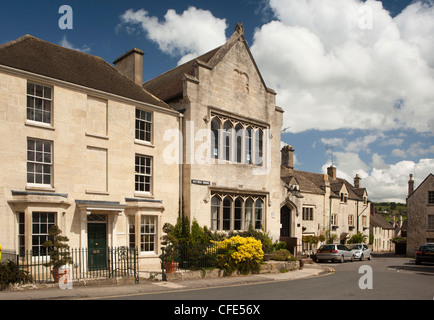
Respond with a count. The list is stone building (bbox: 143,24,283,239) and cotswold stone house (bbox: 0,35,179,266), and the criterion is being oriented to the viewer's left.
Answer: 0

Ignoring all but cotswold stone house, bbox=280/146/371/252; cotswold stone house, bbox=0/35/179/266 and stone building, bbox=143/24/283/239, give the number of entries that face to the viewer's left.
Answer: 0

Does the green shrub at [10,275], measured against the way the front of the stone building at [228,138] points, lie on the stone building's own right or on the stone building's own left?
on the stone building's own right

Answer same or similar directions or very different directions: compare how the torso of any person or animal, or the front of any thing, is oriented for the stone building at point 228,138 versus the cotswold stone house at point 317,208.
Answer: same or similar directions

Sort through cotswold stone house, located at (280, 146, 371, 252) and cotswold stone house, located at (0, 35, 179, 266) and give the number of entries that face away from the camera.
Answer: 0

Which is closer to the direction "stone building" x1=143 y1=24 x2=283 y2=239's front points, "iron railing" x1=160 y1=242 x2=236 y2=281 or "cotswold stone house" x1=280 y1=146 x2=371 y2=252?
the iron railing

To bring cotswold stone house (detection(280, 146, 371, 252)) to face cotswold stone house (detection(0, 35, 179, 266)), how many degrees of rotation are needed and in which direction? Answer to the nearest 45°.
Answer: approximately 45° to its right

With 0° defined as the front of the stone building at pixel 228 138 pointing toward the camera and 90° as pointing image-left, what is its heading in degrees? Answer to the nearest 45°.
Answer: approximately 315°

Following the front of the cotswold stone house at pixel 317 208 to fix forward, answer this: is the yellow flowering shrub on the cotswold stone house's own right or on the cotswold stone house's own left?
on the cotswold stone house's own right

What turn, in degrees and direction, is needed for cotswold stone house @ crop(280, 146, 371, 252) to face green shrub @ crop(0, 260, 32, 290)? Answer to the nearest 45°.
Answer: approximately 45° to its right

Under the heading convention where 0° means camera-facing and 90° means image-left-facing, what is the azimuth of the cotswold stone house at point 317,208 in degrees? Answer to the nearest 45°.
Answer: approximately 315°
